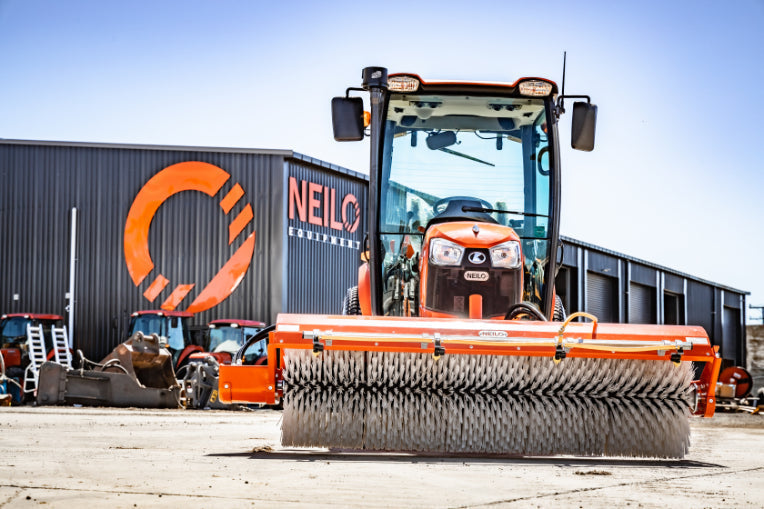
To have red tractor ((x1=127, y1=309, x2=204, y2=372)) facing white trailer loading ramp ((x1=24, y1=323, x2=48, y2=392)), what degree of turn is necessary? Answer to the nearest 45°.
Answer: approximately 45° to its right

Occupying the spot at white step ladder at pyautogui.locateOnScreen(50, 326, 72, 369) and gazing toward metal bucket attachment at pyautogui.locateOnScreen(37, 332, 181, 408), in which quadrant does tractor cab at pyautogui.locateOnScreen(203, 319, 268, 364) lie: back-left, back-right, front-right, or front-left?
front-left

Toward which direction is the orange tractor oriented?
toward the camera

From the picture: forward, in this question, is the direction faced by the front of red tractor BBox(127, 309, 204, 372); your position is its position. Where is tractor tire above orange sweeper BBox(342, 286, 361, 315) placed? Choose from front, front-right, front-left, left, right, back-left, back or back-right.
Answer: front-left

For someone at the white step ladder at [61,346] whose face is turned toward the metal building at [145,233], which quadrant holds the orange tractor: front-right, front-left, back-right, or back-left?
back-right

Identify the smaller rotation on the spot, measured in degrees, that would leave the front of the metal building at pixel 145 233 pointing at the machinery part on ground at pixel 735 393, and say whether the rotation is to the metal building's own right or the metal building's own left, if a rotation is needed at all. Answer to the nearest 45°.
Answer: approximately 45° to the metal building's own left

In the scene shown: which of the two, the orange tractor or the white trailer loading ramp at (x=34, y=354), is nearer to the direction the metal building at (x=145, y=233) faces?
the orange tractor

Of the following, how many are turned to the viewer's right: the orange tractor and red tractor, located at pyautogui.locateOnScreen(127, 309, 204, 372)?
0

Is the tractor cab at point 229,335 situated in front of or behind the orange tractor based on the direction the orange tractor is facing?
behind

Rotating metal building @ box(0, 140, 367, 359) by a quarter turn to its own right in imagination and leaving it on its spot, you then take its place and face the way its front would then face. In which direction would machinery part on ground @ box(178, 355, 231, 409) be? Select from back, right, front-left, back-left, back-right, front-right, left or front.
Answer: front-left

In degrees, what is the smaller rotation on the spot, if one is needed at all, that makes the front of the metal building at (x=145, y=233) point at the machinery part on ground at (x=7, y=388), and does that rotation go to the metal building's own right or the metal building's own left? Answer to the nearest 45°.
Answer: approximately 45° to the metal building's own right

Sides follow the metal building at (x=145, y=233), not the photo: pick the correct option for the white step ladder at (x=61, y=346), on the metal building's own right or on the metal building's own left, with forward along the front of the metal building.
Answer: on the metal building's own right
